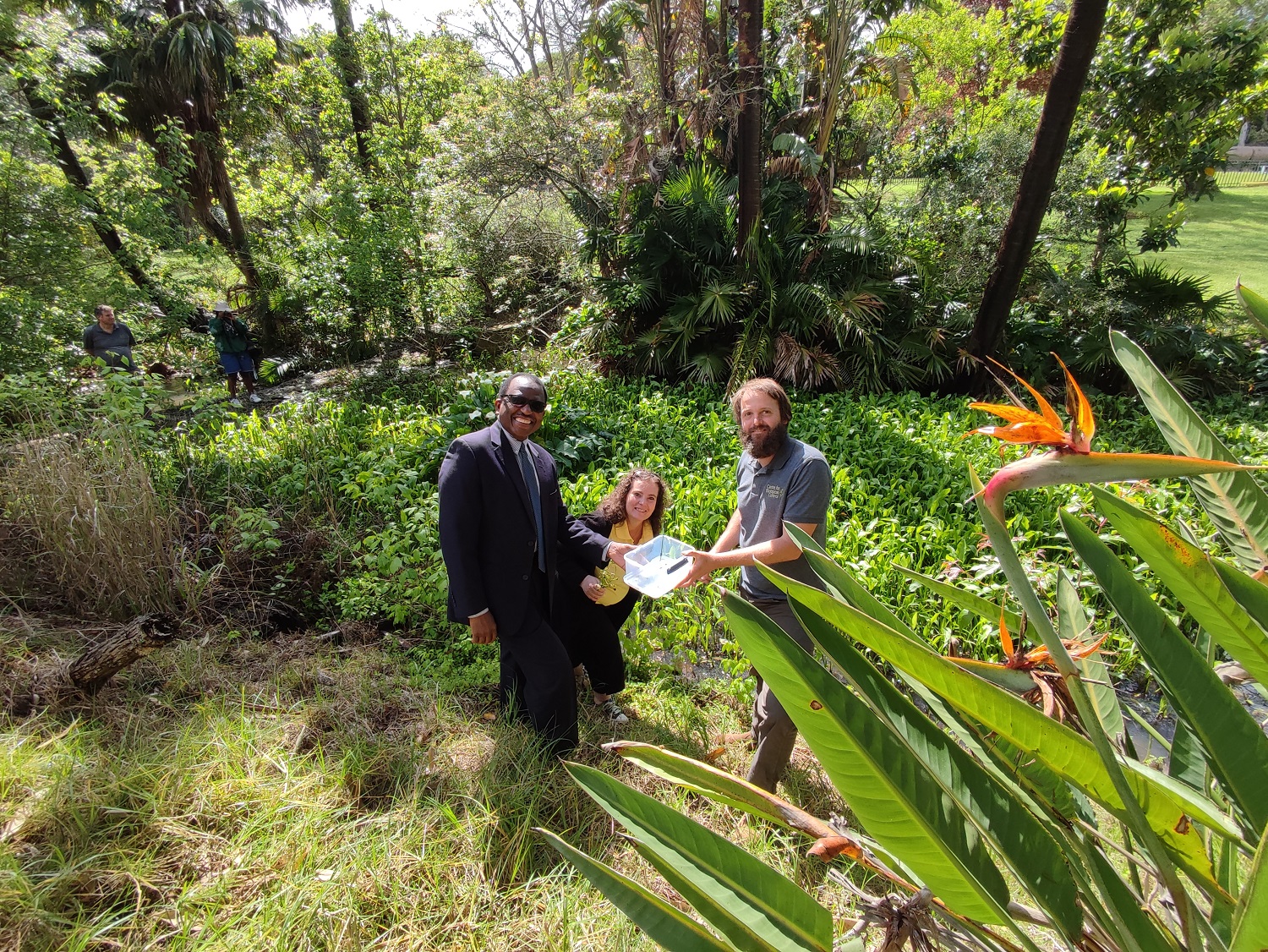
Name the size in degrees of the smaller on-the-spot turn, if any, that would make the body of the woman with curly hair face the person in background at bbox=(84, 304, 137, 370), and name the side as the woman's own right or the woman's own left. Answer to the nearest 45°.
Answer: approximately 180°

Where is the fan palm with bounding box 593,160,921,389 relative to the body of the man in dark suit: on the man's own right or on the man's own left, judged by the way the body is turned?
on the man's own left

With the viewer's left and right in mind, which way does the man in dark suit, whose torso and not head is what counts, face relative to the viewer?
facing the viewer and to the right of the viewer

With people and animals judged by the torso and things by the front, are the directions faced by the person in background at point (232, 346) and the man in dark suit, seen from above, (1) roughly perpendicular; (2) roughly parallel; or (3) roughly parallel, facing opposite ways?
roughly parallel

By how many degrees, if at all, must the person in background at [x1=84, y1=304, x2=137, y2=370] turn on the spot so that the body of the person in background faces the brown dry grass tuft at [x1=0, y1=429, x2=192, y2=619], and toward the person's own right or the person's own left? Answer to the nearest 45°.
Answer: approximately 45° to the person's own right

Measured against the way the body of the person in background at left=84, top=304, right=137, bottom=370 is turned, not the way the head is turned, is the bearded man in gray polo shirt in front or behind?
in front

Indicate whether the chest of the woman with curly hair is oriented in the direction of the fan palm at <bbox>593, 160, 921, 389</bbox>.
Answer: no

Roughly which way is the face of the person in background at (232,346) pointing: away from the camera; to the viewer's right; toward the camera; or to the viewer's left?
toward the camera

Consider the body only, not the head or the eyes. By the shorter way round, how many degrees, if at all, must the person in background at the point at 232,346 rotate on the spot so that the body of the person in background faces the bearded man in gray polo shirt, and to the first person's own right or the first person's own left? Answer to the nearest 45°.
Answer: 0° — they already face them

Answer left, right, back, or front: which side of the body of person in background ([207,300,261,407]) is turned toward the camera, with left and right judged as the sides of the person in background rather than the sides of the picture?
front

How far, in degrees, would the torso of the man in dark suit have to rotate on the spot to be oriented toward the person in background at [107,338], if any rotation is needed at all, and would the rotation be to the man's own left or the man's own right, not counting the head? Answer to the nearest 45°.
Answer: approximately 180°

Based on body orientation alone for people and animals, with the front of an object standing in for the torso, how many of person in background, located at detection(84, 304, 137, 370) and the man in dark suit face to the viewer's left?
0

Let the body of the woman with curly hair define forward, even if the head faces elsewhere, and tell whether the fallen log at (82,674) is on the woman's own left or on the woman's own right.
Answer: on the woman's own right

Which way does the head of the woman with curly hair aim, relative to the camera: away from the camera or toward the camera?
toward the camera

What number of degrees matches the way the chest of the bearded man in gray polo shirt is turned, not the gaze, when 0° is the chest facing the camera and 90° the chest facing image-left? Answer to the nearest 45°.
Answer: approximately 45°

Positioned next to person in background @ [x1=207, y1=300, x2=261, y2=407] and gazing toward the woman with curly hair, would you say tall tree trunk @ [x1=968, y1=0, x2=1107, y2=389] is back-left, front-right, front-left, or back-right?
front-left
